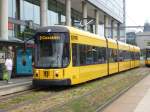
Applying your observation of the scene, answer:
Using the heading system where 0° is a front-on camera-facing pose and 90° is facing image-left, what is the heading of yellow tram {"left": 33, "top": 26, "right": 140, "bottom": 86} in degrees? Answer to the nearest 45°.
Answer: approximately 45°
